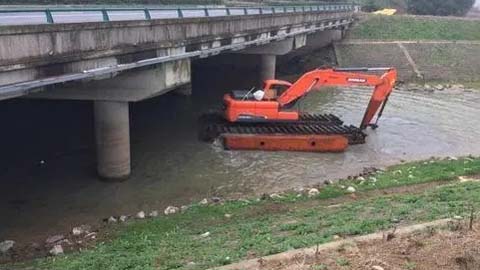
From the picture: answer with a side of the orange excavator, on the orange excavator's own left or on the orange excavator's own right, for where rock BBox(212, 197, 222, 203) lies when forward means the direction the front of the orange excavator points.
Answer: on the orange excavator's own right

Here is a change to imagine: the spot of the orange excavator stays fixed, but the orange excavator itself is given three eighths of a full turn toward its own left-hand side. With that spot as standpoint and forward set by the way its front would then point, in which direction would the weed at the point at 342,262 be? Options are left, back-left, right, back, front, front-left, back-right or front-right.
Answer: back-left

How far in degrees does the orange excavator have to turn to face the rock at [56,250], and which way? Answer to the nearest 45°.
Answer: approximately 90° to its right

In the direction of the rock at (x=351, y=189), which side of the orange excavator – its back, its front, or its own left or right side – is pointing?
right

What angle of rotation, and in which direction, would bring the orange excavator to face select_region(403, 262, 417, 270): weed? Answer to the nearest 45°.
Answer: approximately 90° to its right

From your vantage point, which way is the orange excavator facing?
to the viewer's right

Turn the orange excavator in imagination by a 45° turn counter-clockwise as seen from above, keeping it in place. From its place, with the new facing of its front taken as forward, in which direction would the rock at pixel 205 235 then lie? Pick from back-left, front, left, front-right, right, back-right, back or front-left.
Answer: back-right

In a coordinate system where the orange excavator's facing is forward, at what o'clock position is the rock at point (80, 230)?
The rock is roughly at 4 o'clock from the orange excavator.

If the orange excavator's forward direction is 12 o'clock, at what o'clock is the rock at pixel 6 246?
The rock is roughly at 4 o'clock from the orange excavator.

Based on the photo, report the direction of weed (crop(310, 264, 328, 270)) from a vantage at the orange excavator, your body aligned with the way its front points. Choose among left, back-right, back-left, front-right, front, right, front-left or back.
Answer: right

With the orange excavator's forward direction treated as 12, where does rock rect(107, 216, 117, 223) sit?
The rock is roughly at 4 o'clock from the orange excavator.

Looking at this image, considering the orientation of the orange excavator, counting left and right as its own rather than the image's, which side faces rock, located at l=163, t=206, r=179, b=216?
right

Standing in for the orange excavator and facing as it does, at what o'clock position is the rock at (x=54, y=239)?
The rock is roughly at 4 o'clock from the orange excavator.

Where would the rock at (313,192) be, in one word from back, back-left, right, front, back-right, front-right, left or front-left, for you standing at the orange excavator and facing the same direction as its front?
right

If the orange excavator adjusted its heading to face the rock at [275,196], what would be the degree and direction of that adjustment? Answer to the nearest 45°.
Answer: approximately 90° to its right

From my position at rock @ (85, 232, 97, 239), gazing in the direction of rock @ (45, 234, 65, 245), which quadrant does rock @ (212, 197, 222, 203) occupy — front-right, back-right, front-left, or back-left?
back-right
